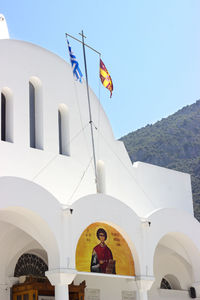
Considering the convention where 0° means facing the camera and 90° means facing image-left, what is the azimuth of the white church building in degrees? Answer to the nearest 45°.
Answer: approximately 315°
